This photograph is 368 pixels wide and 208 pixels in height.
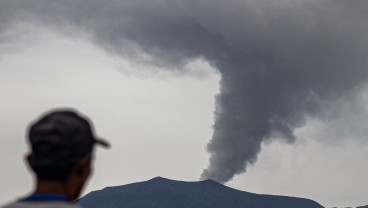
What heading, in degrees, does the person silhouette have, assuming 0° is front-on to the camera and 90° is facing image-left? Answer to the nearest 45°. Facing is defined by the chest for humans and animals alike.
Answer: approximately 225°
